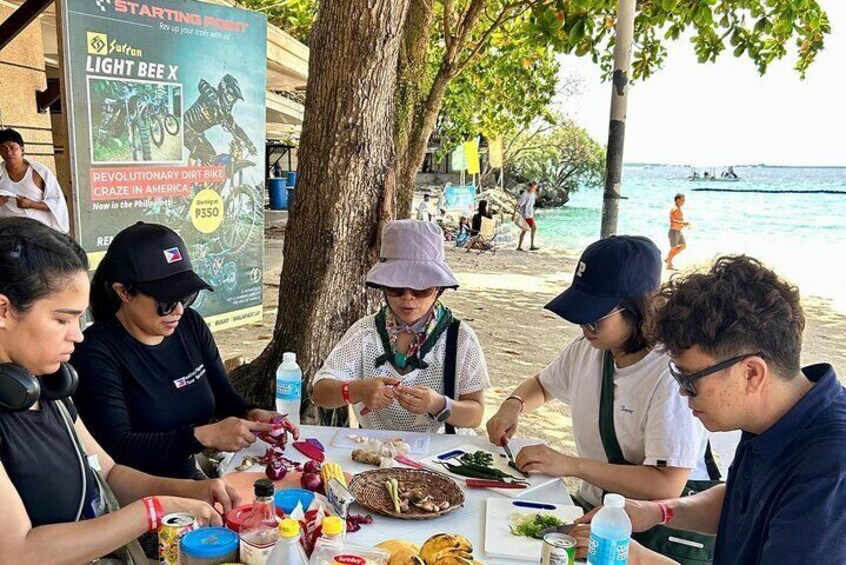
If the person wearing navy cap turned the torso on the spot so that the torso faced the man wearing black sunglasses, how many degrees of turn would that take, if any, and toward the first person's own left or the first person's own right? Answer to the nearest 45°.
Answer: approximately 90° to the first person's own left

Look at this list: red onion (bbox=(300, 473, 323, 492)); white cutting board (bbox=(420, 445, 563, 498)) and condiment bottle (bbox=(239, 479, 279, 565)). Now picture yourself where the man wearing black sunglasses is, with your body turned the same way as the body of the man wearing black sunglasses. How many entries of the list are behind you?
0

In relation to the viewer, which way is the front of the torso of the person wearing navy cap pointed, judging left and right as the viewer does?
facing the viewer and to the left of the viewer

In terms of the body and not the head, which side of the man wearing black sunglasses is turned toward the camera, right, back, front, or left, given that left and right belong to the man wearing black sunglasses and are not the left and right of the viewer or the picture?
left

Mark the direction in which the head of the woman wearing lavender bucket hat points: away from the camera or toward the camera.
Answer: toward the camera

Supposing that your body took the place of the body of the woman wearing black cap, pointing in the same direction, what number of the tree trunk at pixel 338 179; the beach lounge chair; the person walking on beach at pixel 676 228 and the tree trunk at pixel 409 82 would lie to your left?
4

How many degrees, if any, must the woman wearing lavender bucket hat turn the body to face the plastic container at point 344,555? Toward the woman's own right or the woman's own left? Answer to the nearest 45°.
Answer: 0° — they already face it

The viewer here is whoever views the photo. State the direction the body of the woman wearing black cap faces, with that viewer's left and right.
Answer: facing the viewer and to the right of the viewer

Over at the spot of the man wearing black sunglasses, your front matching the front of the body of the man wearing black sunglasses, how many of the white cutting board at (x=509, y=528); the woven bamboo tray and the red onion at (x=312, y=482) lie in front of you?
3

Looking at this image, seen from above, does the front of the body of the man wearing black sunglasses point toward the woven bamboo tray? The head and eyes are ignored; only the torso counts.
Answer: yes

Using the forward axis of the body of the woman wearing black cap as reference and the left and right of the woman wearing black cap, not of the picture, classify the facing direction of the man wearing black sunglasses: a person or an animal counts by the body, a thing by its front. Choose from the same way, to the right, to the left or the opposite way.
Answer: the opposite way

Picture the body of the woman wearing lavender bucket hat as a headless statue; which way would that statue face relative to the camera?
toward the camera

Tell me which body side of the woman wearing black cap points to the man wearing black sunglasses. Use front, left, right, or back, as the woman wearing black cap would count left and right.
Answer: front

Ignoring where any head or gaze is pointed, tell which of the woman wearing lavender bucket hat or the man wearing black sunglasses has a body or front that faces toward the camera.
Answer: the woman wearing lavender bucket hat

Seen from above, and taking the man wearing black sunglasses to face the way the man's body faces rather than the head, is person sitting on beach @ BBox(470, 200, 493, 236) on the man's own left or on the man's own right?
on the man's own right

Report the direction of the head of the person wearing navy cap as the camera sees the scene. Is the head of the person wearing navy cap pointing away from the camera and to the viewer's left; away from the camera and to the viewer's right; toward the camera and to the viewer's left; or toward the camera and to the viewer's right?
toward the camera and to the viewer's left

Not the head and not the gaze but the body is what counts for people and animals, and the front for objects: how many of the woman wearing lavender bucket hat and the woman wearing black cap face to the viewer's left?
0

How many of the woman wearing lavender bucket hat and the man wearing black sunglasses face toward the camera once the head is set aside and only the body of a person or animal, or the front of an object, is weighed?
1
